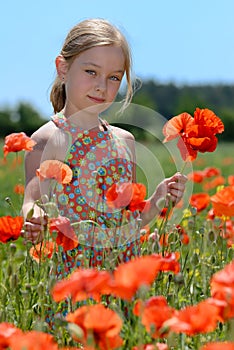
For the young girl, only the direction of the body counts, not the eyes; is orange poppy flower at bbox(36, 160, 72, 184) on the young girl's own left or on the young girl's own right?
on the young girl's own right

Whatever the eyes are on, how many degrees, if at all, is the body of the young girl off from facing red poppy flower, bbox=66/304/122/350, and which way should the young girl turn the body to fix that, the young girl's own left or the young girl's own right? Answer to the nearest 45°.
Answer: approximately 45° to the young girl's own right

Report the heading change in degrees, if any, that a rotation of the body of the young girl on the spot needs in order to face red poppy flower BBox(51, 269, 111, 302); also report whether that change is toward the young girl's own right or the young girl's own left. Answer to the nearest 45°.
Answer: approximately 45° to the young girl's own right

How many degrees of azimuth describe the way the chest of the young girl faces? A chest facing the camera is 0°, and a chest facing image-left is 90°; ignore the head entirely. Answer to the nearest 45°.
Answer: approximately 315°

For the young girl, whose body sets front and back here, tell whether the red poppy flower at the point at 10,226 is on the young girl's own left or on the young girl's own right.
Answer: on the young girl's own right
